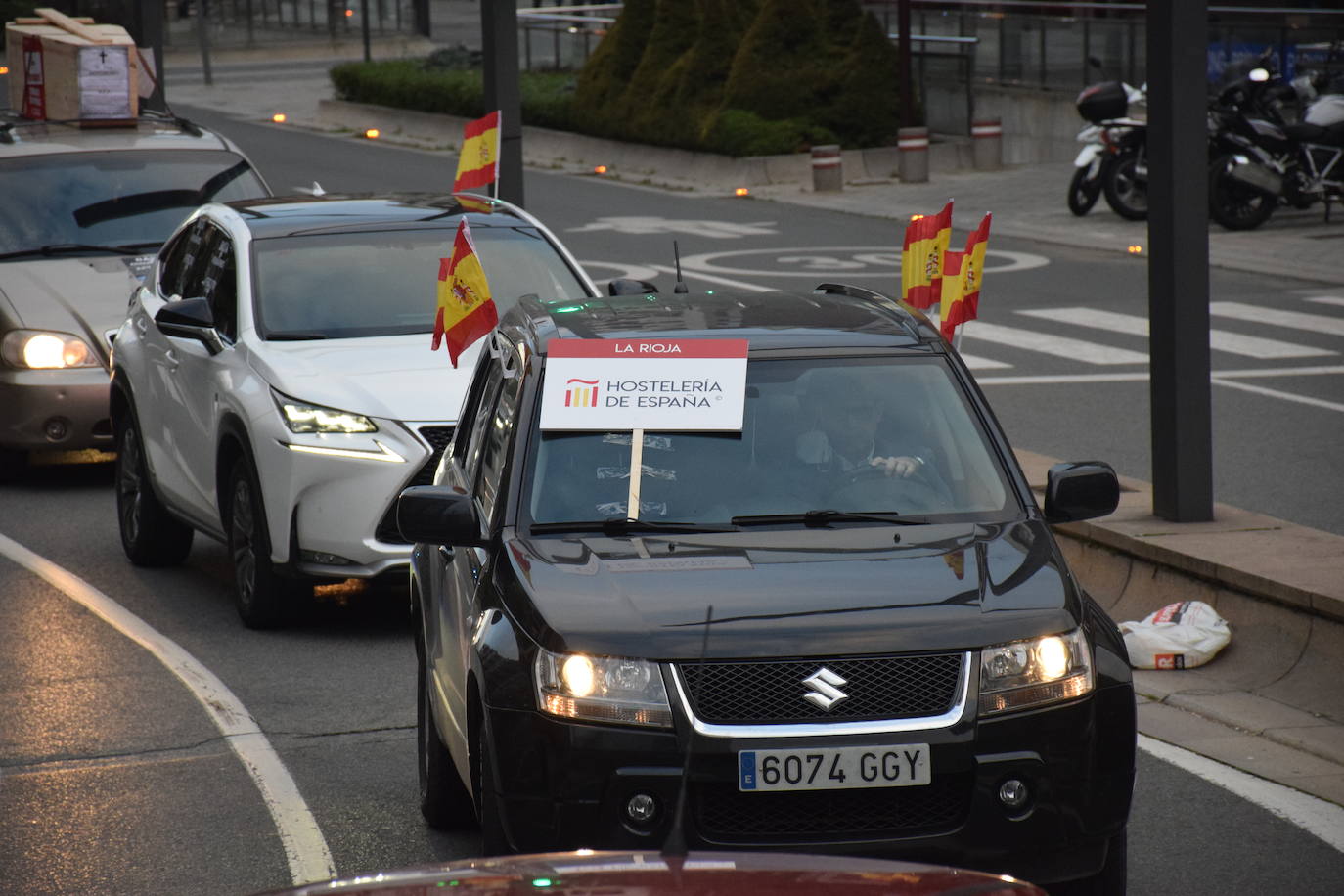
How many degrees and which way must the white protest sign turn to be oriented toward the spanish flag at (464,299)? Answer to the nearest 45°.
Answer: approximately 180°

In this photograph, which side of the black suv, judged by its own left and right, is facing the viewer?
front

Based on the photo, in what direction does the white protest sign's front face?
toward the camera

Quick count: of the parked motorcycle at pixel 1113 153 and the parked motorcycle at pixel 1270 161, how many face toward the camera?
0

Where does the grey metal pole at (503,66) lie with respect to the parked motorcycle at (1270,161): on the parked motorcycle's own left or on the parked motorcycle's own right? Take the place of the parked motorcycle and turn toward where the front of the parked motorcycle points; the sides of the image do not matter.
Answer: on the parked motorcycle's own right

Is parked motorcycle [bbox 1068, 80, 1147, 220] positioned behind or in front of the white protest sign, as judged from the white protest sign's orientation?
behind
